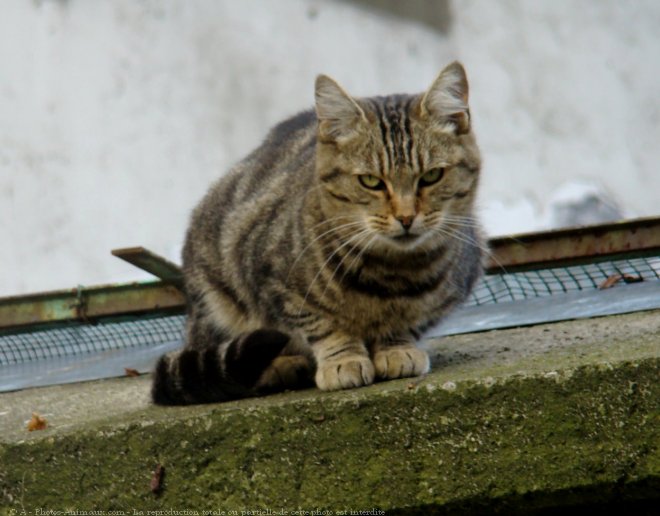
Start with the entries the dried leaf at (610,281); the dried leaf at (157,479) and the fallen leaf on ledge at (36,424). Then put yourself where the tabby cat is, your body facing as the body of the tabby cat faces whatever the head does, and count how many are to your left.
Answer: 1

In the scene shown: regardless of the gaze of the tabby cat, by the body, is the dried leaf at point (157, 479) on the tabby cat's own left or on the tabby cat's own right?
on the tabby cat's own right

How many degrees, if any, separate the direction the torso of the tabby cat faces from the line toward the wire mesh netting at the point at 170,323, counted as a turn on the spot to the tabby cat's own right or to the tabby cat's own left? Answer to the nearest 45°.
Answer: approximately 180°

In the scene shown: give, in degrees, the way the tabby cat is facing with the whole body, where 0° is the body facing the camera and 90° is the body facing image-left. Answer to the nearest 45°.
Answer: approximately 315°

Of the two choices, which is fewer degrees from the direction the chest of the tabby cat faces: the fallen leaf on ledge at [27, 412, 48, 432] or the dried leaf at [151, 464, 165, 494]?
the dried leaf

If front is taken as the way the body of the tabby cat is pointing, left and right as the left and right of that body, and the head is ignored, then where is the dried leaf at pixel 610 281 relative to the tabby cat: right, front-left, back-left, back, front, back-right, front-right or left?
left
